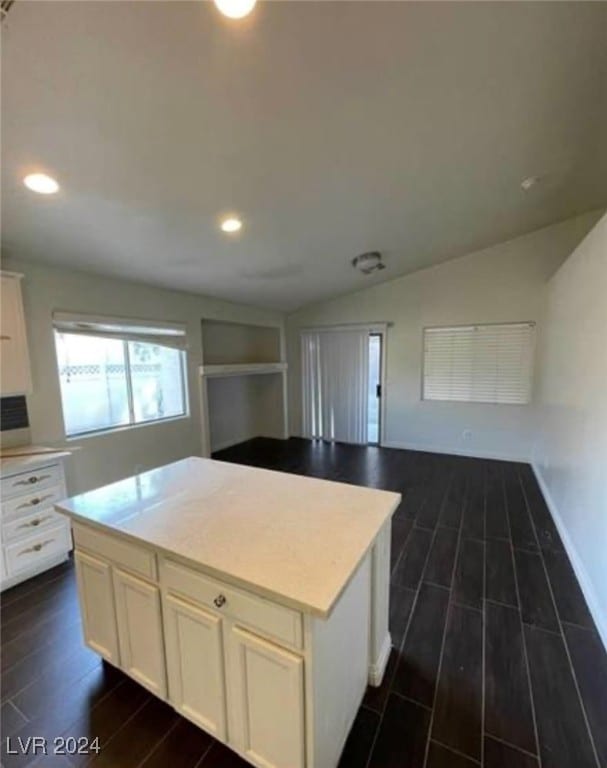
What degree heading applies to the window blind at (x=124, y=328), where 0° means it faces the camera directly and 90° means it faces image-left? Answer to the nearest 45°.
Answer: approximately 315°

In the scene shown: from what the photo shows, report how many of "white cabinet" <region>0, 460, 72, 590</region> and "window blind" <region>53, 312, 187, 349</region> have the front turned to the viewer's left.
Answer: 0

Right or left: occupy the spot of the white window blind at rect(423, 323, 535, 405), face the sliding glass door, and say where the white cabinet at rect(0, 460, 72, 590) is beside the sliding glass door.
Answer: left

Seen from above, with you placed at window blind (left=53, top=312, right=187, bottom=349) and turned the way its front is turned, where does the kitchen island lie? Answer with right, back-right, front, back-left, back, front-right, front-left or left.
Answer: front-right

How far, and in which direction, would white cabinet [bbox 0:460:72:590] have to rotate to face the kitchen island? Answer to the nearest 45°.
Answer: approximately 45° to its right

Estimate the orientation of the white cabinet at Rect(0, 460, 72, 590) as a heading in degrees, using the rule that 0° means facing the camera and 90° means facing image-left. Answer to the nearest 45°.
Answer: approximately 315°

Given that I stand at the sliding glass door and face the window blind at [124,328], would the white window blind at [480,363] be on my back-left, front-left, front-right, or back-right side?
back-left
